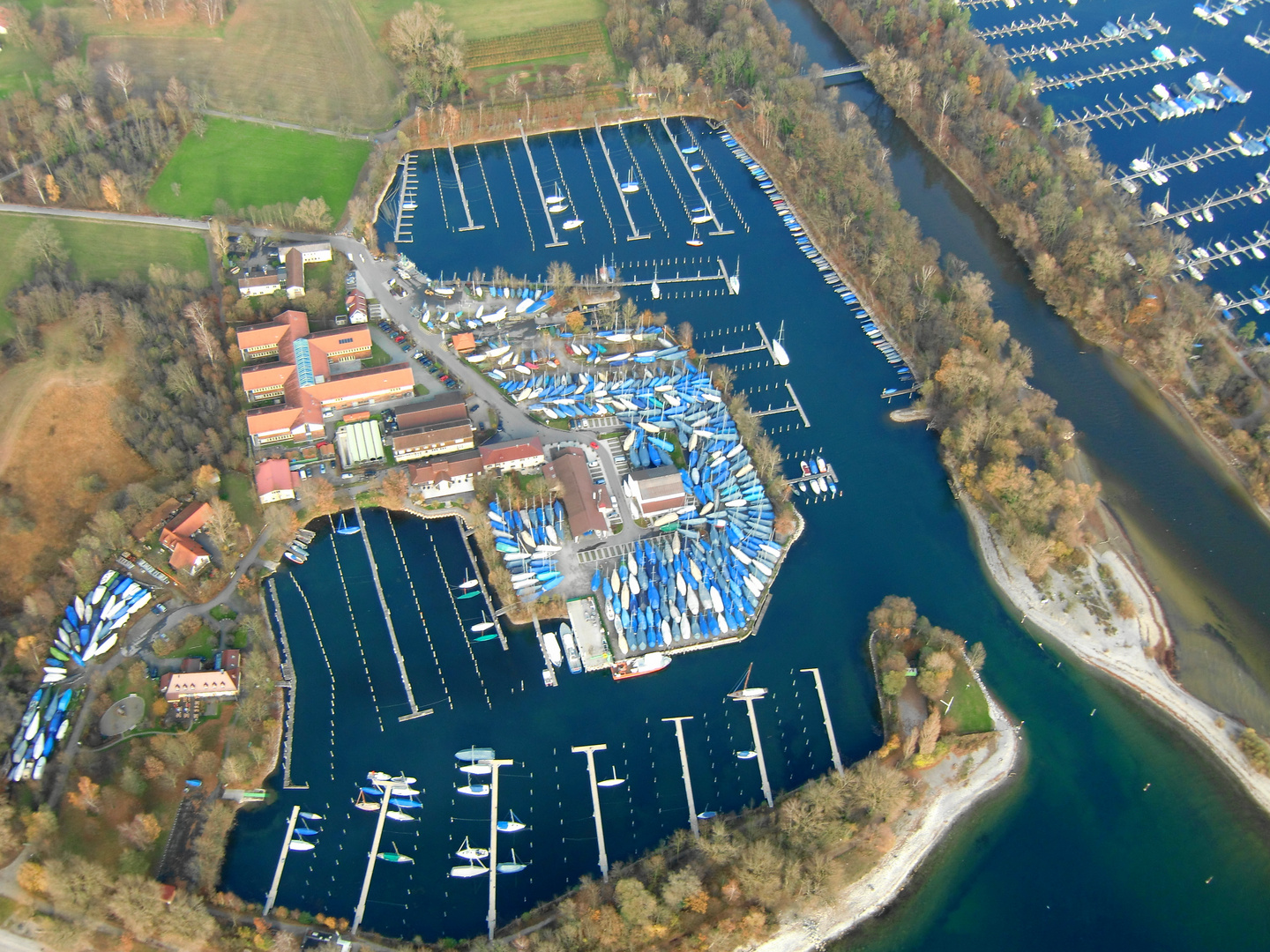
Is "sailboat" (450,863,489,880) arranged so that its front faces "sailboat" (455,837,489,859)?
no

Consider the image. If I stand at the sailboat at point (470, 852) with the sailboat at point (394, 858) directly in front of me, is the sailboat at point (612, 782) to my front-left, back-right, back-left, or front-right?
back-right
